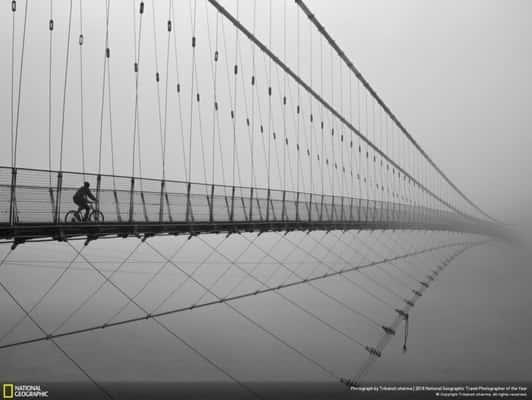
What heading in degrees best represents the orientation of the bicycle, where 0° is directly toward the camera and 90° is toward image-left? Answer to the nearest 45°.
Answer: approximately 270°
